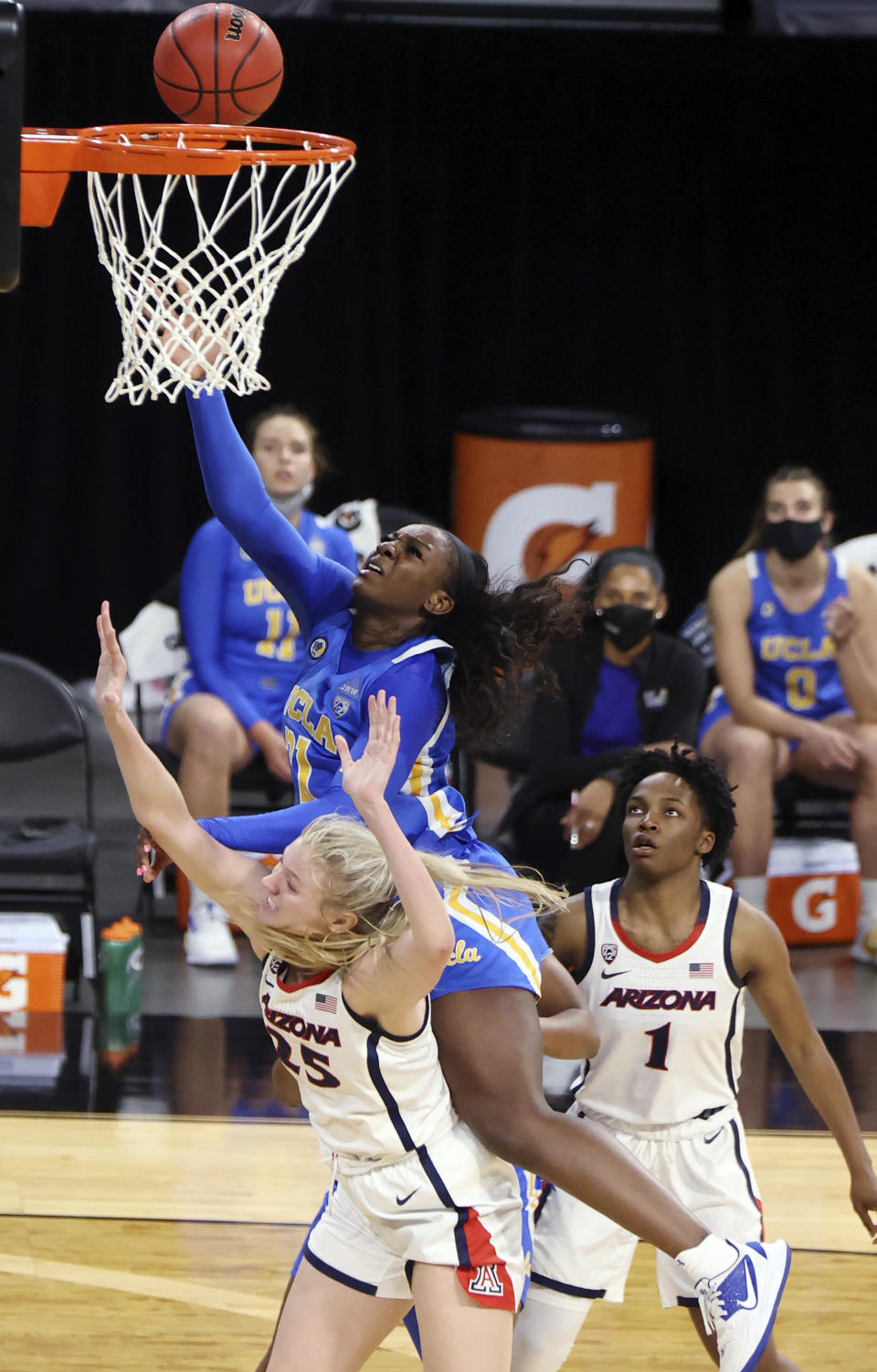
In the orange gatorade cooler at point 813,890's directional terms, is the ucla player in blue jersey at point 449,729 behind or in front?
in front

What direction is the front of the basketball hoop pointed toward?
to the viewer's right

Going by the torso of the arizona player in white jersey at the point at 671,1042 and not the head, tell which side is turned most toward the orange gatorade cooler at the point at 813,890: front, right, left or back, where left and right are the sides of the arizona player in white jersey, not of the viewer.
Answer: back

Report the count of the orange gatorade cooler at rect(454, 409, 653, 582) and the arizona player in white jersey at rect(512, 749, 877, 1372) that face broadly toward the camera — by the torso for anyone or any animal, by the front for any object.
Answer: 2

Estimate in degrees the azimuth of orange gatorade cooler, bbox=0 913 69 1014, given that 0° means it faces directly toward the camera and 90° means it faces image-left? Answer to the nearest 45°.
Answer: approximately 0°

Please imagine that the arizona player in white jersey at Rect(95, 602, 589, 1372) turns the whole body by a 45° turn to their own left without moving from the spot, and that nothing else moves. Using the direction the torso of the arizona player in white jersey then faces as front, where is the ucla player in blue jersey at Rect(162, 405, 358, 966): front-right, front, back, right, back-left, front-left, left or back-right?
back

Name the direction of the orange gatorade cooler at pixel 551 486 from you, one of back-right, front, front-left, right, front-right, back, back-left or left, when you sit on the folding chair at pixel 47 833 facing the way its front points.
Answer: back-left

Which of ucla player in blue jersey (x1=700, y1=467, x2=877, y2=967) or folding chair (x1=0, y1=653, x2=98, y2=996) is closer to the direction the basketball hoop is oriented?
the ucla player in blue jersey

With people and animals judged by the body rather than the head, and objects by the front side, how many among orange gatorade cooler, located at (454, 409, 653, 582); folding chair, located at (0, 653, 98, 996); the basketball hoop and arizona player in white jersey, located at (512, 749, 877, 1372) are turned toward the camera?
3

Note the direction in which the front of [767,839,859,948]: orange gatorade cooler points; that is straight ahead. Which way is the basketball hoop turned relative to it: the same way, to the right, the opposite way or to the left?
to the left

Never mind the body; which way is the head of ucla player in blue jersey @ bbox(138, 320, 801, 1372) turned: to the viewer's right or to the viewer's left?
to the viewer's left

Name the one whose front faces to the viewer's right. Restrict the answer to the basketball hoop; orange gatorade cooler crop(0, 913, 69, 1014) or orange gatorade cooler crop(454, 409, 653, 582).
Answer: the basketball hoop
